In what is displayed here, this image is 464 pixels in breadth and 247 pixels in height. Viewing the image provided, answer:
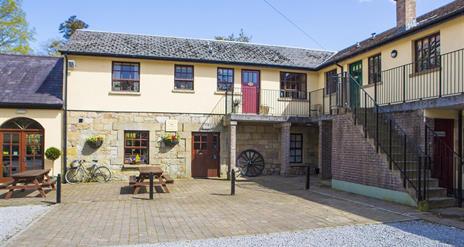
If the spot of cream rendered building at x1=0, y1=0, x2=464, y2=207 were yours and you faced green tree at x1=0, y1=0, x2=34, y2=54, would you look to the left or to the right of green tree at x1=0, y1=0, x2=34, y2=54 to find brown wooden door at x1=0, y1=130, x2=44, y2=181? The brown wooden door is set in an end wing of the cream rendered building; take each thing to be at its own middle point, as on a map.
left

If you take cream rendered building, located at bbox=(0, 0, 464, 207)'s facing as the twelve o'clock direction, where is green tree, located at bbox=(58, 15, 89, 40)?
The green tree is roughly at 5 o'clock from the cream rendered building.

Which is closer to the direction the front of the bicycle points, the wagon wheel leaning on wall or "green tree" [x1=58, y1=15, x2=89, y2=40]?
the green tree

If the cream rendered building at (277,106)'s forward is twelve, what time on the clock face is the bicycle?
The bicycle is roughly at 3 o'clock from the cream rendered building.

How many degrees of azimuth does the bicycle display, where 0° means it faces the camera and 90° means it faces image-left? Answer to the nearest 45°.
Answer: approximately 90°

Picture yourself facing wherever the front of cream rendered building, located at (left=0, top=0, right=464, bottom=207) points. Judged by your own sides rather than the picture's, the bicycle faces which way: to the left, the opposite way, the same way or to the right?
to the right

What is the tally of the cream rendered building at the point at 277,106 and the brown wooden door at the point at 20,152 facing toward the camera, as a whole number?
2

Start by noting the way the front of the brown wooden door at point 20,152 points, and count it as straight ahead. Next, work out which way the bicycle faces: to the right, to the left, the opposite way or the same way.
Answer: to the right

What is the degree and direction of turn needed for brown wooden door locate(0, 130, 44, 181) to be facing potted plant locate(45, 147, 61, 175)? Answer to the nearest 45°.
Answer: approximately 45° to its left

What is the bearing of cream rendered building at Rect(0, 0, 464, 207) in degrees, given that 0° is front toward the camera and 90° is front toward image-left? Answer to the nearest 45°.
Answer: approximately 0°
